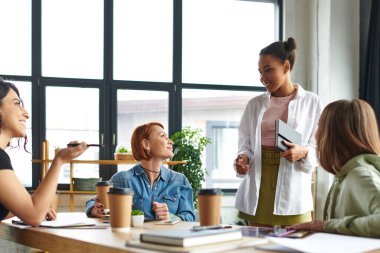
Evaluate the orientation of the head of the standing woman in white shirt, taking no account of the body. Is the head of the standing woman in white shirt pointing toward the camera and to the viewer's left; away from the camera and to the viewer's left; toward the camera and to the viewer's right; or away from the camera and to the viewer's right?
toward the camera and to the viewer's left

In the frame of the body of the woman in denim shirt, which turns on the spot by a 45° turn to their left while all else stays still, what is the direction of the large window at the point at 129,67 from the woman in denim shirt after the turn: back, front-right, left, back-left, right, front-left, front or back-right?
back-left

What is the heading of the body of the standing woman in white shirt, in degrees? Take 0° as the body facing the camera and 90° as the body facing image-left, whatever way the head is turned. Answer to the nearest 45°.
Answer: approximately 45°

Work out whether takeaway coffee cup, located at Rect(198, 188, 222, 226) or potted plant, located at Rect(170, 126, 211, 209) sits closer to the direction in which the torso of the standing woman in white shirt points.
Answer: the takeaway coffee cup

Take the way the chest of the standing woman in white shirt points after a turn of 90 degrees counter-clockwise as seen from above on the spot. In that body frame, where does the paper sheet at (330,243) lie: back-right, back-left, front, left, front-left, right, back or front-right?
front-right

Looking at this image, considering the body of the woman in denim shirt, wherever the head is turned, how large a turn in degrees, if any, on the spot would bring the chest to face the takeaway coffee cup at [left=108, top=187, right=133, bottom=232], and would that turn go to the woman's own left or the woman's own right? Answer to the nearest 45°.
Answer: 0° — they already face it

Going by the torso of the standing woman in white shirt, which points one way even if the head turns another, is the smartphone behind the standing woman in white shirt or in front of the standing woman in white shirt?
in front

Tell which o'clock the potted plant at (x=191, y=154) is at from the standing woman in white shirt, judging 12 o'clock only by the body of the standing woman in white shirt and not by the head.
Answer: The potted plant is roughly at 4 o'clock from the standing woman in white shirt.

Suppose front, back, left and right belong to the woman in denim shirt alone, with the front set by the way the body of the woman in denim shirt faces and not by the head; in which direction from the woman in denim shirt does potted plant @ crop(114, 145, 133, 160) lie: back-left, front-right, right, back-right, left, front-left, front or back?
back

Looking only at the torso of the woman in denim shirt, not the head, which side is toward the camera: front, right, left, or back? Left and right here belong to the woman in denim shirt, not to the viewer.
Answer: front

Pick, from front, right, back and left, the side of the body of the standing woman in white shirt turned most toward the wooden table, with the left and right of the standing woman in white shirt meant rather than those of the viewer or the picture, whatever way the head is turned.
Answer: front

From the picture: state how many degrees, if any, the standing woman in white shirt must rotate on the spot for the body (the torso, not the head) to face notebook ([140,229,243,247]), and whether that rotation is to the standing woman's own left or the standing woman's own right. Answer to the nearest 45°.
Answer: approximately 45° to the standing woman's own left

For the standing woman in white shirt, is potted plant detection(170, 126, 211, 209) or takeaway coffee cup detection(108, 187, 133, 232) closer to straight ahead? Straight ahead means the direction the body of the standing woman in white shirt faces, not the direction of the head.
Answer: the takeaway coffee cup

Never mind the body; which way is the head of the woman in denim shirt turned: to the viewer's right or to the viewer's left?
to the viewer's right

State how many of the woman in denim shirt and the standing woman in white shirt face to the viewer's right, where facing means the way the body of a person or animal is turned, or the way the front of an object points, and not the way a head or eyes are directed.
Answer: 0
